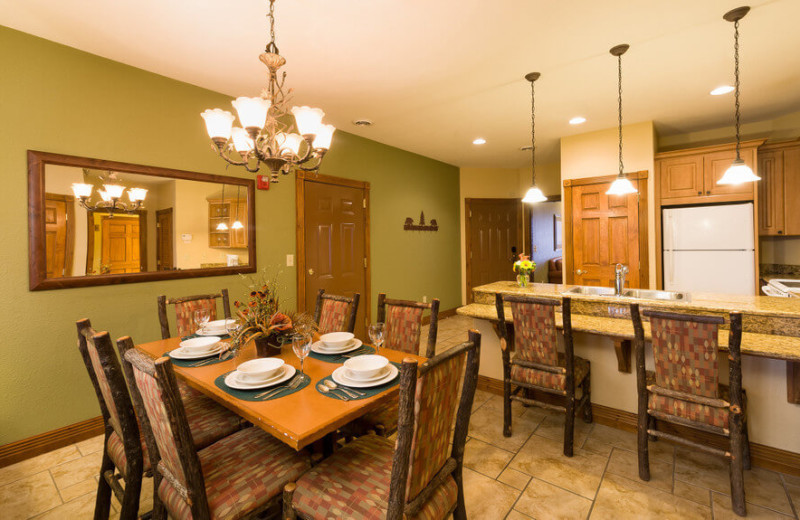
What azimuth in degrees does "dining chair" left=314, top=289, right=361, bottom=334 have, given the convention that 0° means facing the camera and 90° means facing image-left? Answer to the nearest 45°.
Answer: approximately 45°

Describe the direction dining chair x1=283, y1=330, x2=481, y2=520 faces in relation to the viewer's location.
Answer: facing away from the viewer and to the left of the viewer

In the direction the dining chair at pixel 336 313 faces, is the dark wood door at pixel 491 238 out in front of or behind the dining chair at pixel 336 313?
behind

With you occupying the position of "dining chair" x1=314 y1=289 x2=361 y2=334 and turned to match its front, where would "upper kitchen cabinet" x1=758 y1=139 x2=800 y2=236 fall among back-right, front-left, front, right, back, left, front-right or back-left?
back-left

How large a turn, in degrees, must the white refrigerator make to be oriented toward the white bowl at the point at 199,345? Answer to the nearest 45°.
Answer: approximately 45° to its right
